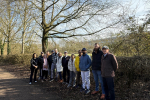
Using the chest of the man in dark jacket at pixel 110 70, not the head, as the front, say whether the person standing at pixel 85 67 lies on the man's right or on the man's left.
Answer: on the man's right

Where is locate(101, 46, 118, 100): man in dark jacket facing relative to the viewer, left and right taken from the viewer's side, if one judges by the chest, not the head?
facing the viewer and to the left of the viewer
